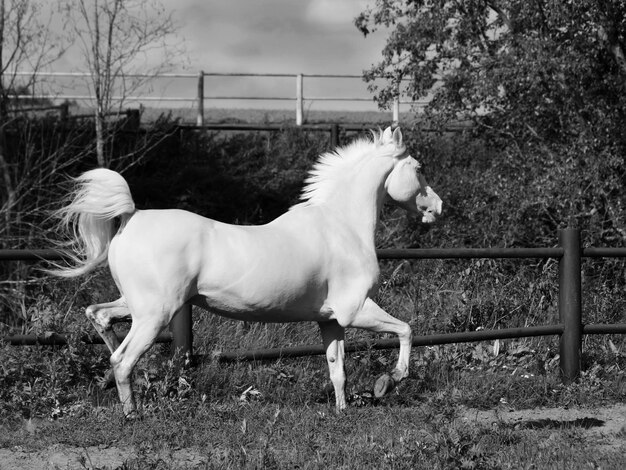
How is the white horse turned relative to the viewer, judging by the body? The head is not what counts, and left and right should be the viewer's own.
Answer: facing to the right of the viewer

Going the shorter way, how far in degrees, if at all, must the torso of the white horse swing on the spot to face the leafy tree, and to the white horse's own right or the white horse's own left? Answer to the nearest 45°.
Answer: approximately 45° to the white horse's own left
